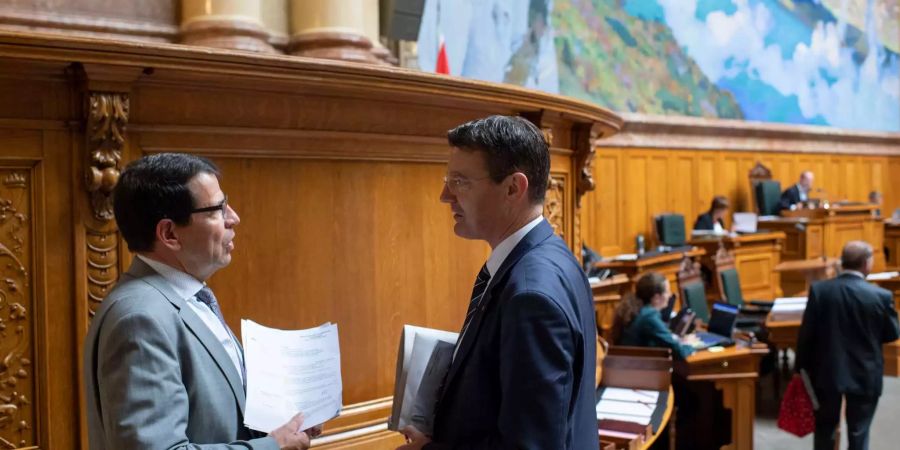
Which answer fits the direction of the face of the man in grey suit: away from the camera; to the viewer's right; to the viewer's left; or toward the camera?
to the viewer's right

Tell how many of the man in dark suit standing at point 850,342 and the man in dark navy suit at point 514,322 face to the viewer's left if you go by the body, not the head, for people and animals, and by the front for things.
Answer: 1

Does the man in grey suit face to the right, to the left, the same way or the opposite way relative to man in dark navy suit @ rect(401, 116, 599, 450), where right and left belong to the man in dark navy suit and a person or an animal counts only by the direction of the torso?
the opposite way

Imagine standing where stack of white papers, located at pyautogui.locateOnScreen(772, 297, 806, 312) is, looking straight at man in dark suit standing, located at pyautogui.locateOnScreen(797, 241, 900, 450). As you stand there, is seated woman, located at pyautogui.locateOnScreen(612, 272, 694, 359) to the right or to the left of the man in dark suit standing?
right

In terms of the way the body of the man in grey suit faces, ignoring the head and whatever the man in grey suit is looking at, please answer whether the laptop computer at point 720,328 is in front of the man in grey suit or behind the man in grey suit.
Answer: in front

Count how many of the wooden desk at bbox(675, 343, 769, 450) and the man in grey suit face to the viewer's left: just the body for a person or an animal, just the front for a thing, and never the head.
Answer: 0

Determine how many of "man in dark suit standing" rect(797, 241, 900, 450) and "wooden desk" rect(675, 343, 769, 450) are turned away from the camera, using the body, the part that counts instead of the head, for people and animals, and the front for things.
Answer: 1

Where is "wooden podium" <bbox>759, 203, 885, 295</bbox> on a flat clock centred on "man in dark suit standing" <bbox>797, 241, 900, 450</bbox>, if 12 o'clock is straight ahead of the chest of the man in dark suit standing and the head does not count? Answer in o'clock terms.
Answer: The wooden podium is roughly at 12 o'clock from the man in dark suit standing.

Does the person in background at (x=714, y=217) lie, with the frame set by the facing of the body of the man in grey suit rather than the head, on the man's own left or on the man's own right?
on the man's own left

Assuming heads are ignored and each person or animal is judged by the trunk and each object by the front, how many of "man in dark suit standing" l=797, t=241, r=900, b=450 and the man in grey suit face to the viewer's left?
0

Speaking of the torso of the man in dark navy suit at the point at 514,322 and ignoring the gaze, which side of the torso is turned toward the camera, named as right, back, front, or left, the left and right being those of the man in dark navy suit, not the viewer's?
left

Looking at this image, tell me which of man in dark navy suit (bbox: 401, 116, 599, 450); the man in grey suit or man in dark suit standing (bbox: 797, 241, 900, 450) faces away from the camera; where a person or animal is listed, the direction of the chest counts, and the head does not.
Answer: the man in dark suit standing

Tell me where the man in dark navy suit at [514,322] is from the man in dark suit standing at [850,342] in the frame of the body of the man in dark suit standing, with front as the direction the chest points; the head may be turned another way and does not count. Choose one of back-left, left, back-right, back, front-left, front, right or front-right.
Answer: back

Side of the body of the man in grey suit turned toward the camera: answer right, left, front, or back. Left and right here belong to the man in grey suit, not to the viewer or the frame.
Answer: right
